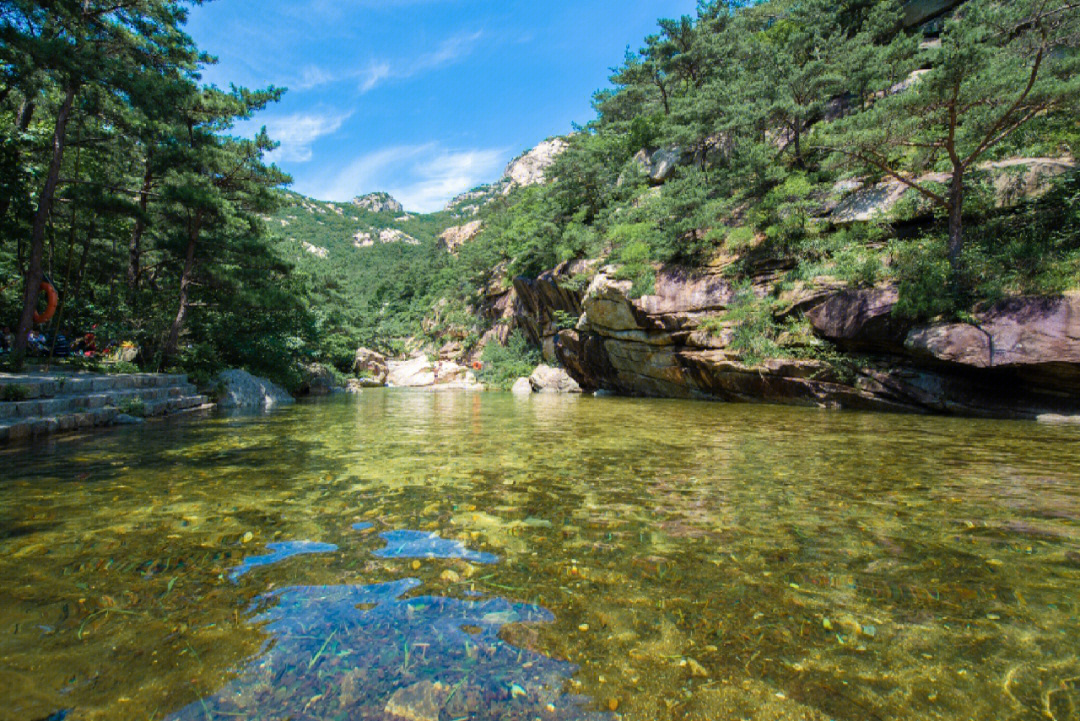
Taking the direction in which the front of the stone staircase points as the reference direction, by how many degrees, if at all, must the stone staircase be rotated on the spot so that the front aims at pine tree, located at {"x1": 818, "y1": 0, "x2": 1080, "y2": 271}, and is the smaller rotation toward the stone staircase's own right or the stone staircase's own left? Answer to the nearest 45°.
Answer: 0° — it already faces it

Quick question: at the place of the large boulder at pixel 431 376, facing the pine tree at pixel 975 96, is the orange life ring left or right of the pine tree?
right

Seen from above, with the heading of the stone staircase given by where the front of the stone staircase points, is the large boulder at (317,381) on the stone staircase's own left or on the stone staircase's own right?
on the stone staircase's own left

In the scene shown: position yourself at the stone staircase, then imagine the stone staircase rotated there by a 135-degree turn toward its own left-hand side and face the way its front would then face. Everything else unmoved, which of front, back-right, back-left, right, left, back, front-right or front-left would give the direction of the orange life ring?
front

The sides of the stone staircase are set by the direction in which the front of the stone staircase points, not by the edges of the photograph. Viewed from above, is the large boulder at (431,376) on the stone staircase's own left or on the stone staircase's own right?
on the stone staircase's own left

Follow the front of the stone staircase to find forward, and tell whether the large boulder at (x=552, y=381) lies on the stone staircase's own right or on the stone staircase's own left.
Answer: on the stone staircase's own left

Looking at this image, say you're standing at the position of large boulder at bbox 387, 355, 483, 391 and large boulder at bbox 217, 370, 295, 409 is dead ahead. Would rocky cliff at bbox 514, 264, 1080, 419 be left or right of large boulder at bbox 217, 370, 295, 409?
left

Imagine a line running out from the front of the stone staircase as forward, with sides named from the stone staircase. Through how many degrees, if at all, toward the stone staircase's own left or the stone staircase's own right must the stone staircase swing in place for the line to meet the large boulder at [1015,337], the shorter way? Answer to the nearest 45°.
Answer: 0° — it already faces it

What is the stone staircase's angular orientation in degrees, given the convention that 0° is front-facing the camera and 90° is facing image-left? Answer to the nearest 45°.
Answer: approximately 315°
